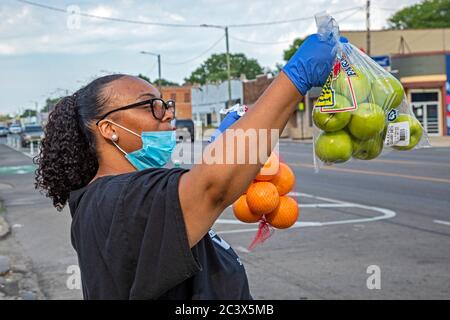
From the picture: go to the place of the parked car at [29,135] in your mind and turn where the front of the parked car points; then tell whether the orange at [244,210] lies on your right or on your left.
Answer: on your left

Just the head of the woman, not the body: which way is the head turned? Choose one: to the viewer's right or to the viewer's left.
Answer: to the viewer's right

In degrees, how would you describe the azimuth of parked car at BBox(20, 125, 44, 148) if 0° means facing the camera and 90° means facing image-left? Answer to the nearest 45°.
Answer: approximately 45°

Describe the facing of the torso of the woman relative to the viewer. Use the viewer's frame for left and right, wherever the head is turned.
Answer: facing to the right of the viewer

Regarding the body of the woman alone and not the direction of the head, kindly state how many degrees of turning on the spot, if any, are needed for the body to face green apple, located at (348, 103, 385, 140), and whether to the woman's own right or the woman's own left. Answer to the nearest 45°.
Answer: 0° — they already face it

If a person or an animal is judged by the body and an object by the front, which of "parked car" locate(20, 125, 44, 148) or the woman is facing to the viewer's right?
the woman

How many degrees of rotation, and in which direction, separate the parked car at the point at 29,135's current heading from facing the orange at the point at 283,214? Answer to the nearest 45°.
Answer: approximately 45° to its left

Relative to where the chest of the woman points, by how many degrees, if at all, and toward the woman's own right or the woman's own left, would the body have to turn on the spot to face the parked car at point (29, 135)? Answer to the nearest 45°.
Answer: approximately 90° to the woman's own left

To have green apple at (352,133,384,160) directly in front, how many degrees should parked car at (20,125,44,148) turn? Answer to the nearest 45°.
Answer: approximately 45° to its left

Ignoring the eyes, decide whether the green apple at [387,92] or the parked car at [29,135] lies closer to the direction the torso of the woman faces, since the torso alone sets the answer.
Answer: the green apple

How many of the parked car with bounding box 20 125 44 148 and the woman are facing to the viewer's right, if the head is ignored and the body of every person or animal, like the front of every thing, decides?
1

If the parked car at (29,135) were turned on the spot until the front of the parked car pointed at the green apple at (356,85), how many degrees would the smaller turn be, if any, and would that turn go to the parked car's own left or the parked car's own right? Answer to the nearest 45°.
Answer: approximately 45° to the parked car's own left

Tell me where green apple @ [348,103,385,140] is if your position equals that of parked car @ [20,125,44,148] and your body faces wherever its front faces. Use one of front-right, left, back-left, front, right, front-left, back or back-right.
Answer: front-left
